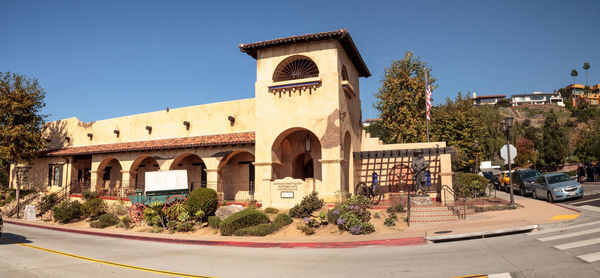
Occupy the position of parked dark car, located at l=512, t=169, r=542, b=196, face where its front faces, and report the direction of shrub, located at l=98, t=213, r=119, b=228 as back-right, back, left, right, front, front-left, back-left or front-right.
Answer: right

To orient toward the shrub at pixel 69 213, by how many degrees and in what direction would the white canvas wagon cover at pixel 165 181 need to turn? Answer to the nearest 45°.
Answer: approximately 135° to its right

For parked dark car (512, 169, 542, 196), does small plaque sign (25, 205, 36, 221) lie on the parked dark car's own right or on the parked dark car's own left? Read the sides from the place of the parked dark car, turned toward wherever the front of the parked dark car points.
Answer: on the parked dark car's own right

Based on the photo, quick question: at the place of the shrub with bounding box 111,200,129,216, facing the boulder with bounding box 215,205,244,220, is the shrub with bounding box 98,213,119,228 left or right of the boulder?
right

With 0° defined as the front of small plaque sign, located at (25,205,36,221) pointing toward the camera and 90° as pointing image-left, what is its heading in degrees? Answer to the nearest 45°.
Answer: approximately 0°
